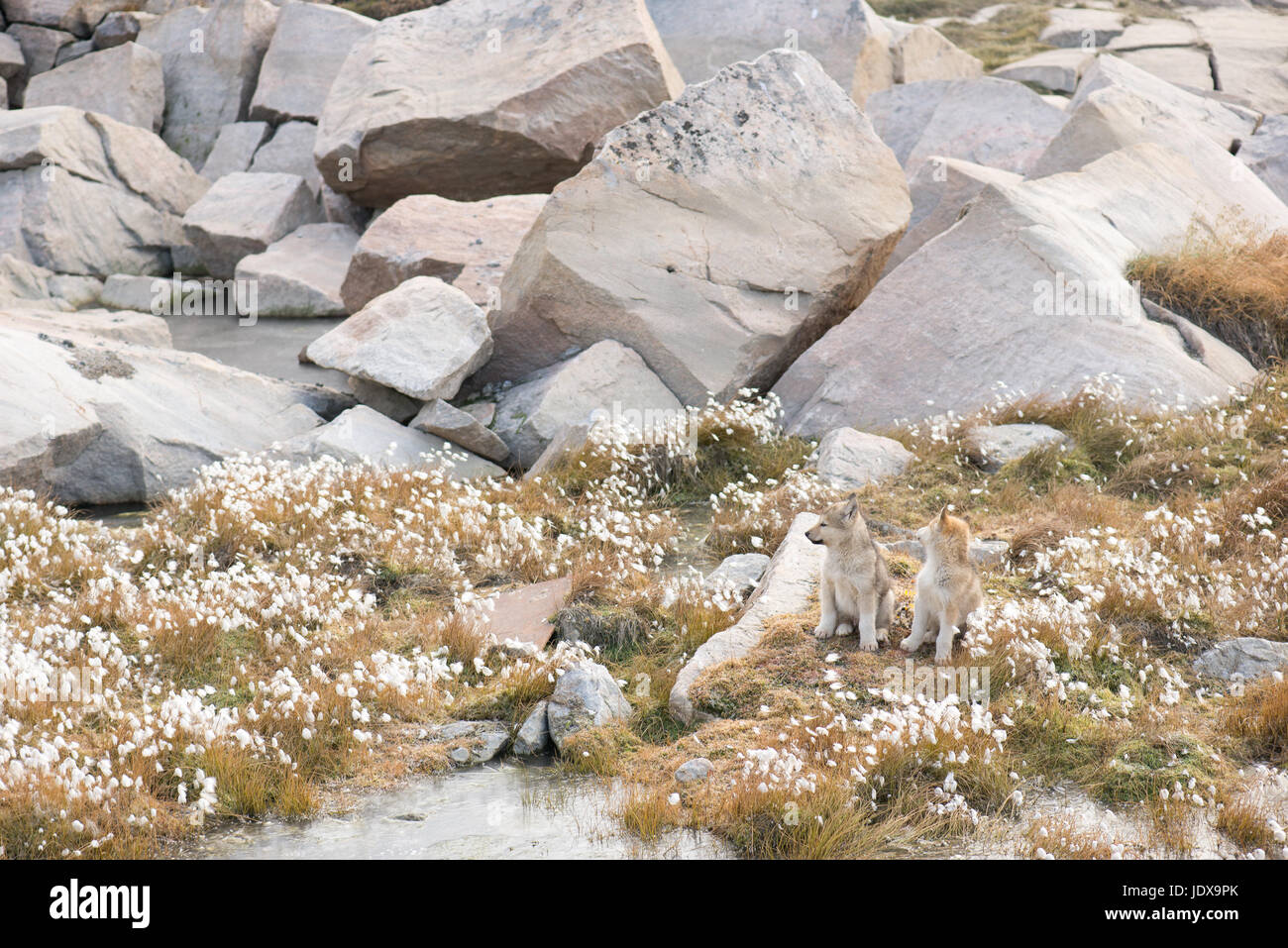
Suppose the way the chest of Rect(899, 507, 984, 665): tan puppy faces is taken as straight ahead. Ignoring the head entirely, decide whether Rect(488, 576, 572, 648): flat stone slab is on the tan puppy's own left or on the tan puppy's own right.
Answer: on the tan puppy's own right

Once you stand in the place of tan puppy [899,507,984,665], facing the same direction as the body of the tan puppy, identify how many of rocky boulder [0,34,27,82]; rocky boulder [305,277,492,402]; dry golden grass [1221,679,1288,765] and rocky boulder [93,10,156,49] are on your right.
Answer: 3

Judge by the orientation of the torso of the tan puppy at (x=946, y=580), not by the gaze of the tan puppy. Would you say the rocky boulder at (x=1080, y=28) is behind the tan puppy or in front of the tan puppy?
behind

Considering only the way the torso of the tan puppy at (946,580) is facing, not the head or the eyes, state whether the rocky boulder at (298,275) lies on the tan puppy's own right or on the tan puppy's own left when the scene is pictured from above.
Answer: on the tan puppy's own right

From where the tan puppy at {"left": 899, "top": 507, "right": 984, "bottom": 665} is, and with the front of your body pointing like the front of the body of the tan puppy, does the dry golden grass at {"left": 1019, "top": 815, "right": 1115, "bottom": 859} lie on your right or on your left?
on your left

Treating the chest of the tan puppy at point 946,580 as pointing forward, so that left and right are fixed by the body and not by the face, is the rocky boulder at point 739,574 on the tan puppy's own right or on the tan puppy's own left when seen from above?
on the tan puppy's own right

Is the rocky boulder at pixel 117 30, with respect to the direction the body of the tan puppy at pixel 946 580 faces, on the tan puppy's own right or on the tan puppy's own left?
on the tan puppy's own right

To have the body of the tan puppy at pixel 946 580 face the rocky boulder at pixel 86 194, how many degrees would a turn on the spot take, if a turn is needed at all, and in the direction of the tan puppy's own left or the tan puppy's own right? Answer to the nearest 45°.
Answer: approximately 90° to the tan puppy's own right

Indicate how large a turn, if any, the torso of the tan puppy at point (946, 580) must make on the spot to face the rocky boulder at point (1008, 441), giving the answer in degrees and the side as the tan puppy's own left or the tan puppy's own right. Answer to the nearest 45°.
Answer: approximately 135° to the tan puppy's own right

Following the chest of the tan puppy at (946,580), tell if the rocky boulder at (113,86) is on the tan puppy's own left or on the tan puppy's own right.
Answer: on the tan puppy's own right

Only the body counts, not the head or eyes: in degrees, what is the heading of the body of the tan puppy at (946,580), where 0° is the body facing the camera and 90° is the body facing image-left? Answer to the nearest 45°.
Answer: approximately 45°

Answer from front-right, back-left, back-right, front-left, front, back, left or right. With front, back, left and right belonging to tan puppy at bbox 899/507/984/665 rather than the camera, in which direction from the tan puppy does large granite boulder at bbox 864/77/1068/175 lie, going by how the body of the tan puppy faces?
back-right

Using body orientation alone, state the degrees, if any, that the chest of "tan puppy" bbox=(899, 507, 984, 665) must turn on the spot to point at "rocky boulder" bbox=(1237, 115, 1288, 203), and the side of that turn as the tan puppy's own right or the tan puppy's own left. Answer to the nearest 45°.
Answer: approximately 135° to the tan puppy's own right

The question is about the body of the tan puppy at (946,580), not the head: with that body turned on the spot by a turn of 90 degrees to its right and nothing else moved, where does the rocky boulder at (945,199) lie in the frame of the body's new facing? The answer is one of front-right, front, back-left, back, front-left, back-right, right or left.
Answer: front-right
